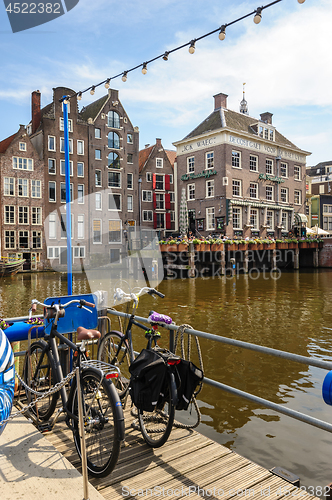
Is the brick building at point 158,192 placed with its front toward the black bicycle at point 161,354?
yes

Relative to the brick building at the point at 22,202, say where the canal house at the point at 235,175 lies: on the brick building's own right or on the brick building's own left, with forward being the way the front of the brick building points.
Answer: on the brick building's own left

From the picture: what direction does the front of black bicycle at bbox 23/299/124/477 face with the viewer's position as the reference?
facing away from the viewer and to the left of the viewer

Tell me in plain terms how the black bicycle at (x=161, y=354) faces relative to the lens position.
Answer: facing away from the viewer and to the left of the viewer

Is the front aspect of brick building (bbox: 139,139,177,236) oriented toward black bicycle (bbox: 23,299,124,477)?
yes

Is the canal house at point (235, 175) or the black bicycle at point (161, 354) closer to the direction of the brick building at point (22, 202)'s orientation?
the black bicycle
